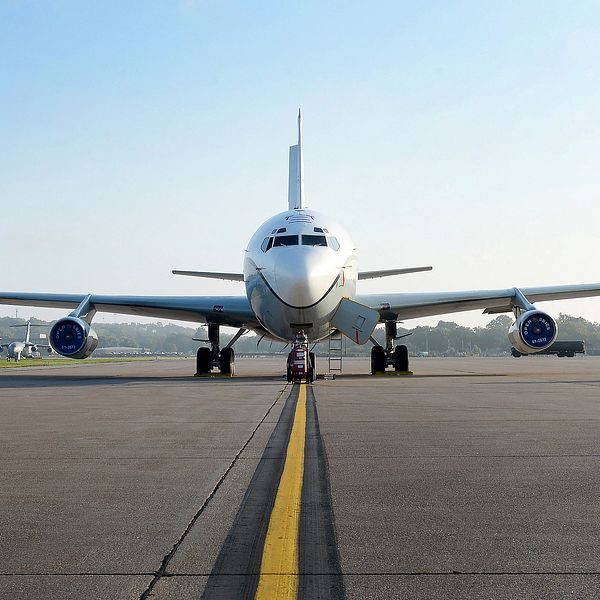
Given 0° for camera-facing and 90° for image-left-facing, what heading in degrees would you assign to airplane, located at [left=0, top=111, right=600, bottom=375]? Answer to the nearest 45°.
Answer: approximately 0°
